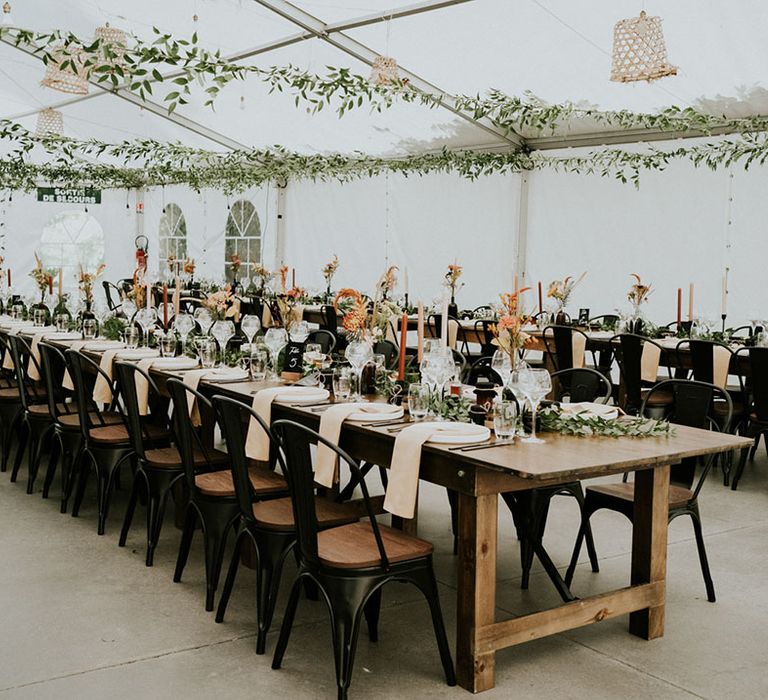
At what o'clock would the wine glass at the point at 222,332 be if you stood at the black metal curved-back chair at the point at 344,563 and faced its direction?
The wine glass is roughly at 10 o'clock from the black metal curved-back chair.

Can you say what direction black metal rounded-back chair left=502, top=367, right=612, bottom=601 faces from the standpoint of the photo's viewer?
facing the viewer and to the left of the viewer

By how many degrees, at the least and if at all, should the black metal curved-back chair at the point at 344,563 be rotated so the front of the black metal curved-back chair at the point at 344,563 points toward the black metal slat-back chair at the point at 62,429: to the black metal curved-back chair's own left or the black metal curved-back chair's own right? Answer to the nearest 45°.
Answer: approximately 90° to the black metal curved-back chair's own left

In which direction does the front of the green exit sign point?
toward the camera

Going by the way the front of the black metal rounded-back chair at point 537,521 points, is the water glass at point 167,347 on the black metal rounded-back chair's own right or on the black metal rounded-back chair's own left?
on the black metal rounded-back chair's own right

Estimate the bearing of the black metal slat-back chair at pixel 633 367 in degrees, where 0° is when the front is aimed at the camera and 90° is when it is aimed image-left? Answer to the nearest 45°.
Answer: approximately 225°

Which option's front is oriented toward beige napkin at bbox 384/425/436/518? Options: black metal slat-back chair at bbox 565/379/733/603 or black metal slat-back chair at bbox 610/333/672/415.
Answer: black metal slat-back chair at bbox 565/379/733/603

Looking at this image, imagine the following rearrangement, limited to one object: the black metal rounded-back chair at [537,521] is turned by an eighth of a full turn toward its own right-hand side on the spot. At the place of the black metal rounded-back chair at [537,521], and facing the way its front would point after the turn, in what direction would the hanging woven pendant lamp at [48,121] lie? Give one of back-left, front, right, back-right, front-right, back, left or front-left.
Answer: front-right

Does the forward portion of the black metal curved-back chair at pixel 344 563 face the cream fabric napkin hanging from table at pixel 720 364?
yes

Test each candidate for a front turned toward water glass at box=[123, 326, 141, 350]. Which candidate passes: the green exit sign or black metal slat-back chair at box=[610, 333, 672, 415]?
the green exit sign
